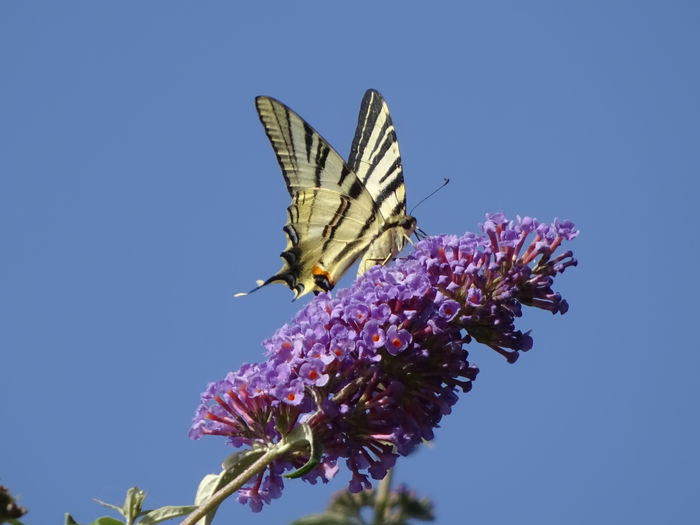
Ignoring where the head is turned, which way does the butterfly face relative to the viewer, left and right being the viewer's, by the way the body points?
facing to the right of the viewer
